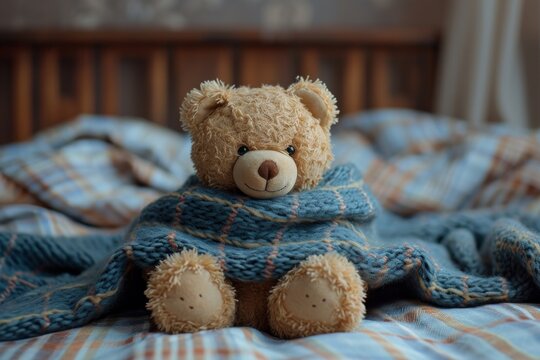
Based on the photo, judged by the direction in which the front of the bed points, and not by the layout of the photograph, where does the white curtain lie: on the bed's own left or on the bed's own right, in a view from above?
on the bed's own left

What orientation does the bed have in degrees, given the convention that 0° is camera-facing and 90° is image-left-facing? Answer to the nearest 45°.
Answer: approximately 0°

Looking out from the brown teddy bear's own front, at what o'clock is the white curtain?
The white curtain is roughly at 7 o'clock from the brown teddy bear.
